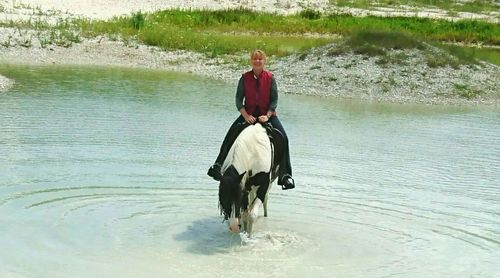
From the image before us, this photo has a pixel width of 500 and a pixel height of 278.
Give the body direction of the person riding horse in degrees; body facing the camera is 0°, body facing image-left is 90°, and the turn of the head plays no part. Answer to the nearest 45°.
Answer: approximately 0°
